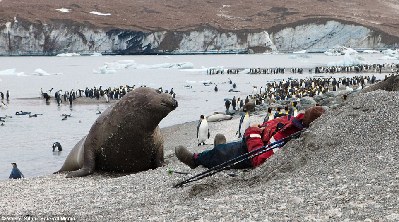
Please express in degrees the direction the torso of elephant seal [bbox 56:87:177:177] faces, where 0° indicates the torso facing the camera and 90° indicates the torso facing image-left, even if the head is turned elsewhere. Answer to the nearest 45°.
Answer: approximately 315°

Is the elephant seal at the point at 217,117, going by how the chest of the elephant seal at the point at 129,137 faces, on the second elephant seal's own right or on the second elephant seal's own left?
on the second elephant seal's own left

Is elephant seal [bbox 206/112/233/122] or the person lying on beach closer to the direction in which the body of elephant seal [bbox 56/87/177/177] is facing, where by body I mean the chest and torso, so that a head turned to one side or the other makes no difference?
the person lying on beach

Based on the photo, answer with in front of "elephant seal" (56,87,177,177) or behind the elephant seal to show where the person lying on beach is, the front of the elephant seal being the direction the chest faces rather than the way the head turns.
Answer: in front

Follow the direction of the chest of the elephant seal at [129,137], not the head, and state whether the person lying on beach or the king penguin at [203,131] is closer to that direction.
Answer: the person lying on beach
